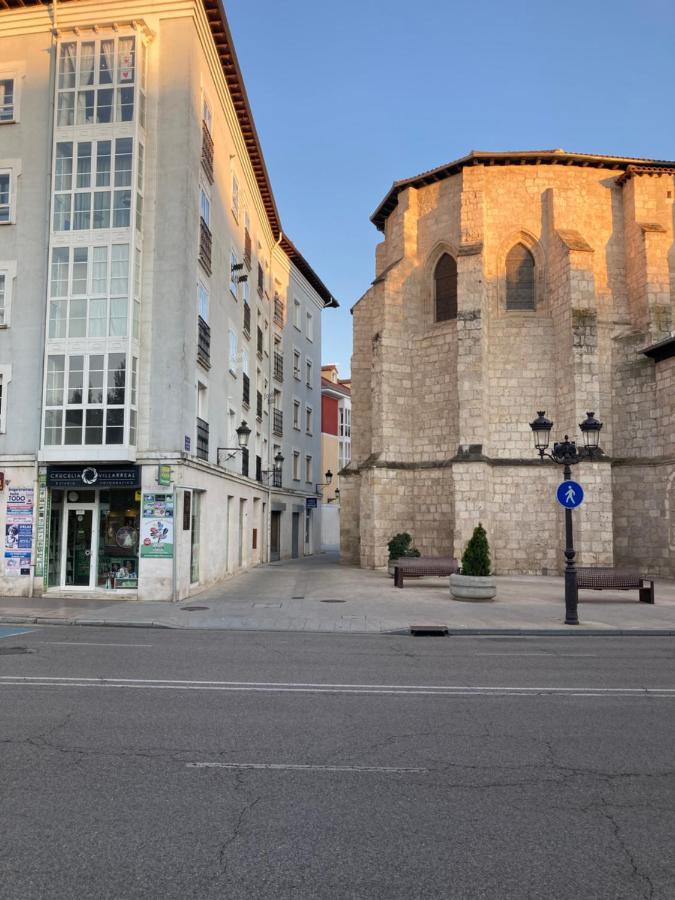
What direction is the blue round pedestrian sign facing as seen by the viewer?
toward the camera

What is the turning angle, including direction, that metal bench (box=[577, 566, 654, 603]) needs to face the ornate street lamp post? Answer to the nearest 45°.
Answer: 0° — it already faces it

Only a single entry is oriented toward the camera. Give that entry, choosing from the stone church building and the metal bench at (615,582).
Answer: the metal bench

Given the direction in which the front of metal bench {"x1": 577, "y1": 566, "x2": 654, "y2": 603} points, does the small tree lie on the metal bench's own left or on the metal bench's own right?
on the metal bench's own right

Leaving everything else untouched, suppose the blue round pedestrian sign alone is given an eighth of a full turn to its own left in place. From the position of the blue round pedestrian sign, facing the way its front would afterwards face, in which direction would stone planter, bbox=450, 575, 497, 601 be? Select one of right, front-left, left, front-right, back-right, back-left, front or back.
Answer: back

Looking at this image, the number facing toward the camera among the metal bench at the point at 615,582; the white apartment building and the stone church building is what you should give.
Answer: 2

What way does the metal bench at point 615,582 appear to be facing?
toward the camera

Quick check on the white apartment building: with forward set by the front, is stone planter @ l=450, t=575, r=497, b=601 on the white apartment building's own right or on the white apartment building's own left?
on the white apartment building's own left

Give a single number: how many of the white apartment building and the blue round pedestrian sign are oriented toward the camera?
2

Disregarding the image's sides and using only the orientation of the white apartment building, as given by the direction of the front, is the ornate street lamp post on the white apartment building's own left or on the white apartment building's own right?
on the white apartment building's own left
